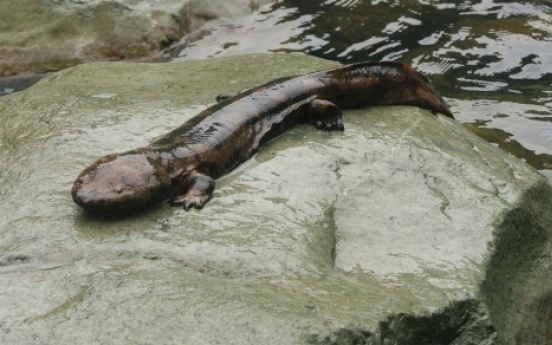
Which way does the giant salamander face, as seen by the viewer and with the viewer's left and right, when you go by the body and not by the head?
facing the viewer and to the left of the viewer

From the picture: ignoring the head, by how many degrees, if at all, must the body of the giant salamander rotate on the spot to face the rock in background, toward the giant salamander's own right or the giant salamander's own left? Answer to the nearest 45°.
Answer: approximately 90° to the giant salamander's own right
